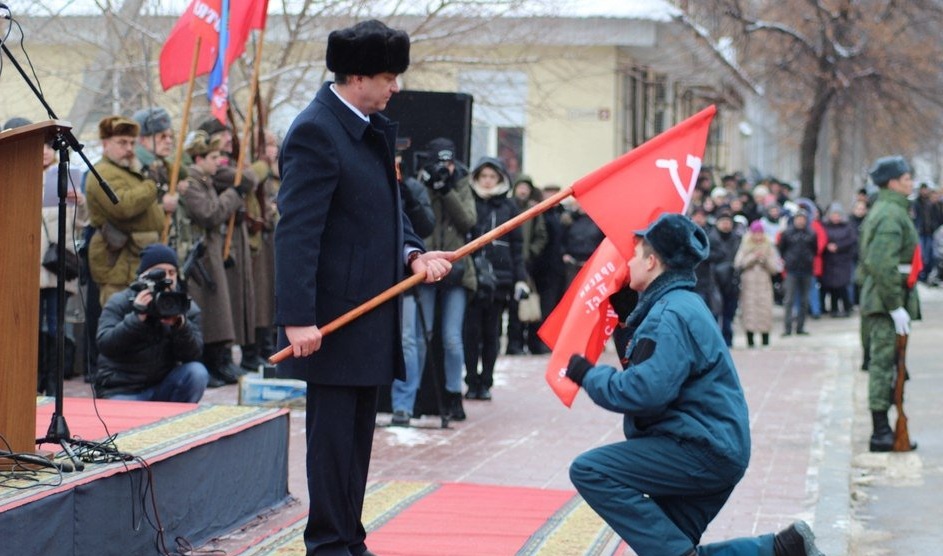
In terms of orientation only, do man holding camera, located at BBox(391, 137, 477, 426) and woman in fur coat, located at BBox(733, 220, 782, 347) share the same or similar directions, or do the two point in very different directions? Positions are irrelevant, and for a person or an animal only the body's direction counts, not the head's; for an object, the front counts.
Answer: same or similar directions

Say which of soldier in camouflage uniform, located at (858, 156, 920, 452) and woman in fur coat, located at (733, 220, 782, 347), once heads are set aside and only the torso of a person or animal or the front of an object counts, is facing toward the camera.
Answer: the woman in fur coat

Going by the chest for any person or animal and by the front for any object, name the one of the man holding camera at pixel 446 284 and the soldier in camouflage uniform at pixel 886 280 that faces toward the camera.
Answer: the man holding camera

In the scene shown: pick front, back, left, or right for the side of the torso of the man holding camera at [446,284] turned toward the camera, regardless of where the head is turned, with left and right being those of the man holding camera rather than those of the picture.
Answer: front

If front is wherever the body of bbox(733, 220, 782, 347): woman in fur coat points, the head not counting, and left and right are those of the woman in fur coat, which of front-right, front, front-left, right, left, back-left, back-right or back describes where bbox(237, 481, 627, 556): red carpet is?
front

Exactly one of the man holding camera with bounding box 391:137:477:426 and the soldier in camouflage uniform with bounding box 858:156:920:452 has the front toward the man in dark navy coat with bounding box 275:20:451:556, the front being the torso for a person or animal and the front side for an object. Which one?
the man holding camera

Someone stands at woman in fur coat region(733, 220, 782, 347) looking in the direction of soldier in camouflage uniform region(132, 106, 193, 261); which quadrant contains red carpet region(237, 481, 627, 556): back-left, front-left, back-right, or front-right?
front-left

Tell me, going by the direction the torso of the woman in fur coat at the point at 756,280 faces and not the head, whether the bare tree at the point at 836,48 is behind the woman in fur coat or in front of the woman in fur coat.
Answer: behind

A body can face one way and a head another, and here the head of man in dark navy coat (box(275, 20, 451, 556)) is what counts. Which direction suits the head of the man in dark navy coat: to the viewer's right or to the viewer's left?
to the viewer's right
